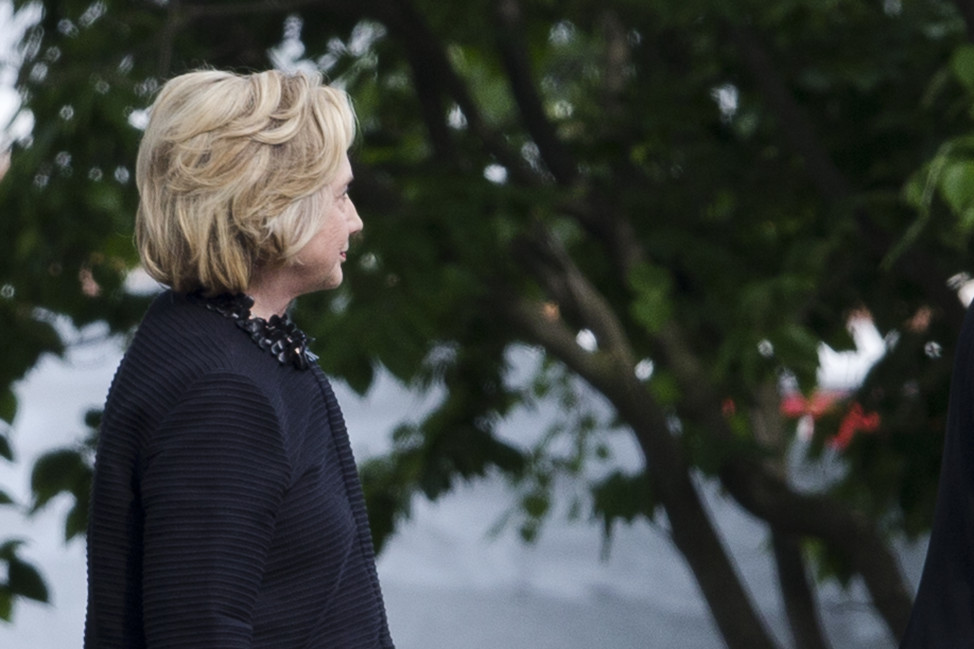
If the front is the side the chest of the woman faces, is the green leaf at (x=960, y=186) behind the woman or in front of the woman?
in front

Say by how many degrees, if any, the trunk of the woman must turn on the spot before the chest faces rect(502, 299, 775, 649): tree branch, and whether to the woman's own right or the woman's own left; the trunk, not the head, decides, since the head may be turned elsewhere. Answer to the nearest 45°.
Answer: approximately 45° to the woman's own left

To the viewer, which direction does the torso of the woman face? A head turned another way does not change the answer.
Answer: to the viewer's right

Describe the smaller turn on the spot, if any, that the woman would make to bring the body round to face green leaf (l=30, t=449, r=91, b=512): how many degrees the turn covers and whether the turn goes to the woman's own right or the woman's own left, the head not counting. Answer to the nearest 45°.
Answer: approximately 90° to the woman's own left

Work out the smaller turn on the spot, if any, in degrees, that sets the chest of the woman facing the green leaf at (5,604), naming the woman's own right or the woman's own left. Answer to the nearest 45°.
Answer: approximately 90° to the woman's own left

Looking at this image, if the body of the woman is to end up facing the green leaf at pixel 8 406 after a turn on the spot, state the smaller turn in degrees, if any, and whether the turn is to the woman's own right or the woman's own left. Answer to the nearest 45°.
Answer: approximately 90° to the woman's own left

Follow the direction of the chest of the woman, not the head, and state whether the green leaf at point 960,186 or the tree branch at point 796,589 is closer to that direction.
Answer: the green leaf
